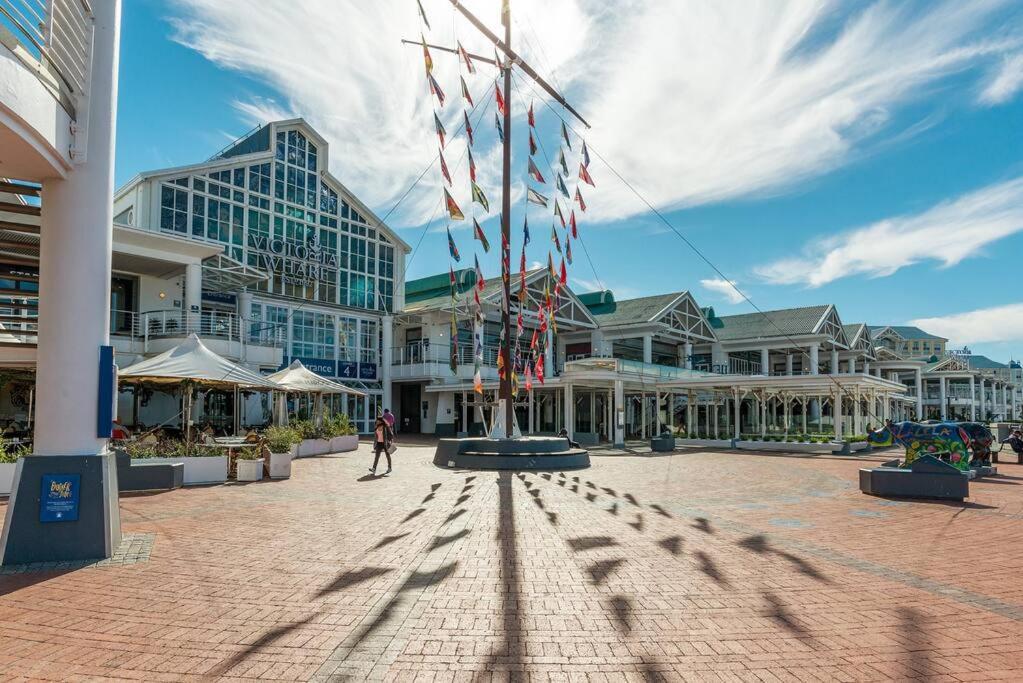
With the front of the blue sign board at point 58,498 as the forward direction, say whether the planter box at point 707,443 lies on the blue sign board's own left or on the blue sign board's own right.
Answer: on the blue sign board's own left

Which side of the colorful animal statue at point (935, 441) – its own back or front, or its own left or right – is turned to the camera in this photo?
left

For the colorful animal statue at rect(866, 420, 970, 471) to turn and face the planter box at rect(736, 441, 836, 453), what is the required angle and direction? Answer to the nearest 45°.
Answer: approximately 90° to its right

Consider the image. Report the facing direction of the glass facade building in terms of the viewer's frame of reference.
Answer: facing the viewer and to the right of the viewer

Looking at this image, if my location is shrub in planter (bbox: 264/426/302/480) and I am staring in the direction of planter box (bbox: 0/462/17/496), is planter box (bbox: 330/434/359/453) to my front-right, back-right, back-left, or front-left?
back-right

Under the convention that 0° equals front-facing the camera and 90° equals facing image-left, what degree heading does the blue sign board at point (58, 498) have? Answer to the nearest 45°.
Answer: approximately 0°

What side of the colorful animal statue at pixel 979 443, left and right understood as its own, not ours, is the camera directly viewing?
left

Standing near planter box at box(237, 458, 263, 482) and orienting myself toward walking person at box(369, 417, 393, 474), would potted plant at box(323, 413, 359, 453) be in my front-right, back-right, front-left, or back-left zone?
front-left

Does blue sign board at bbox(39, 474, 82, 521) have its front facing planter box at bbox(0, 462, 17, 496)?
no

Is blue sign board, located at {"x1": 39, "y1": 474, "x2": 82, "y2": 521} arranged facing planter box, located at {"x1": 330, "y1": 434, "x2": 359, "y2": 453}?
no

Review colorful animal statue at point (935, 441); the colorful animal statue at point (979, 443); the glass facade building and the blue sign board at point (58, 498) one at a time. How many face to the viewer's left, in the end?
2
